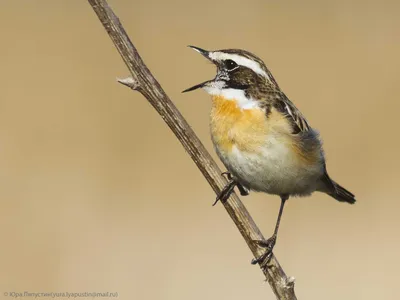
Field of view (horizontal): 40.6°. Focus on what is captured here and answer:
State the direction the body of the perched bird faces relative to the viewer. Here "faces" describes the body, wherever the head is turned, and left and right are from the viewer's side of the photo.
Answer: facing the viewer and to the left of the viewer
